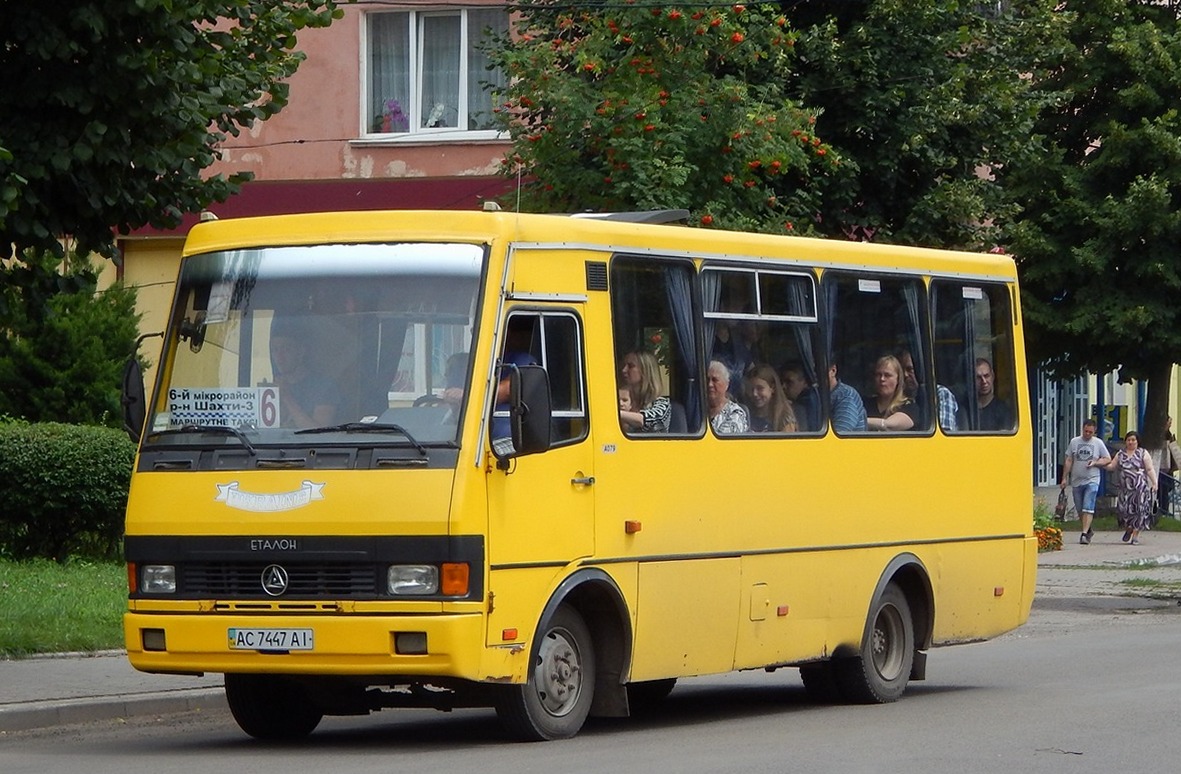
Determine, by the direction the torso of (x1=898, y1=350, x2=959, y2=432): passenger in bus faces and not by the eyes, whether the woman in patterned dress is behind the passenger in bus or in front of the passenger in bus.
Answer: behind

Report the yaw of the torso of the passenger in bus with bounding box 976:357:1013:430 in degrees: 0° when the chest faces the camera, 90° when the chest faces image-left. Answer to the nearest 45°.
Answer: approximately 45°

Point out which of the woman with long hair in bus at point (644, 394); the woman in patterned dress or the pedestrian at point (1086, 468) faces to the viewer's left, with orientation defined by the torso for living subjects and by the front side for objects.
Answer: the woman with long hair in bus

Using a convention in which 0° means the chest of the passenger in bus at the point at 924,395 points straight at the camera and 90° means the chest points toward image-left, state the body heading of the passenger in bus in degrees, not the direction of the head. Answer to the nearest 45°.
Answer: approximately 45°

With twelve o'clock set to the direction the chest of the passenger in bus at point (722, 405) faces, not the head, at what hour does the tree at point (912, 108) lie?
The tree is roughly at 5 o'clock from the passenger in bus.

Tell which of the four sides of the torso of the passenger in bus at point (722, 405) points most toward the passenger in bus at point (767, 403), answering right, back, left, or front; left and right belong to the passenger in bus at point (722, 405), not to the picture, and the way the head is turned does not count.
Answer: back

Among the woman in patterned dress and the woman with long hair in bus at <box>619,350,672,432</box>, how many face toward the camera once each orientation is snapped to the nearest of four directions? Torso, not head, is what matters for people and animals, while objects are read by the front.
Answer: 1
